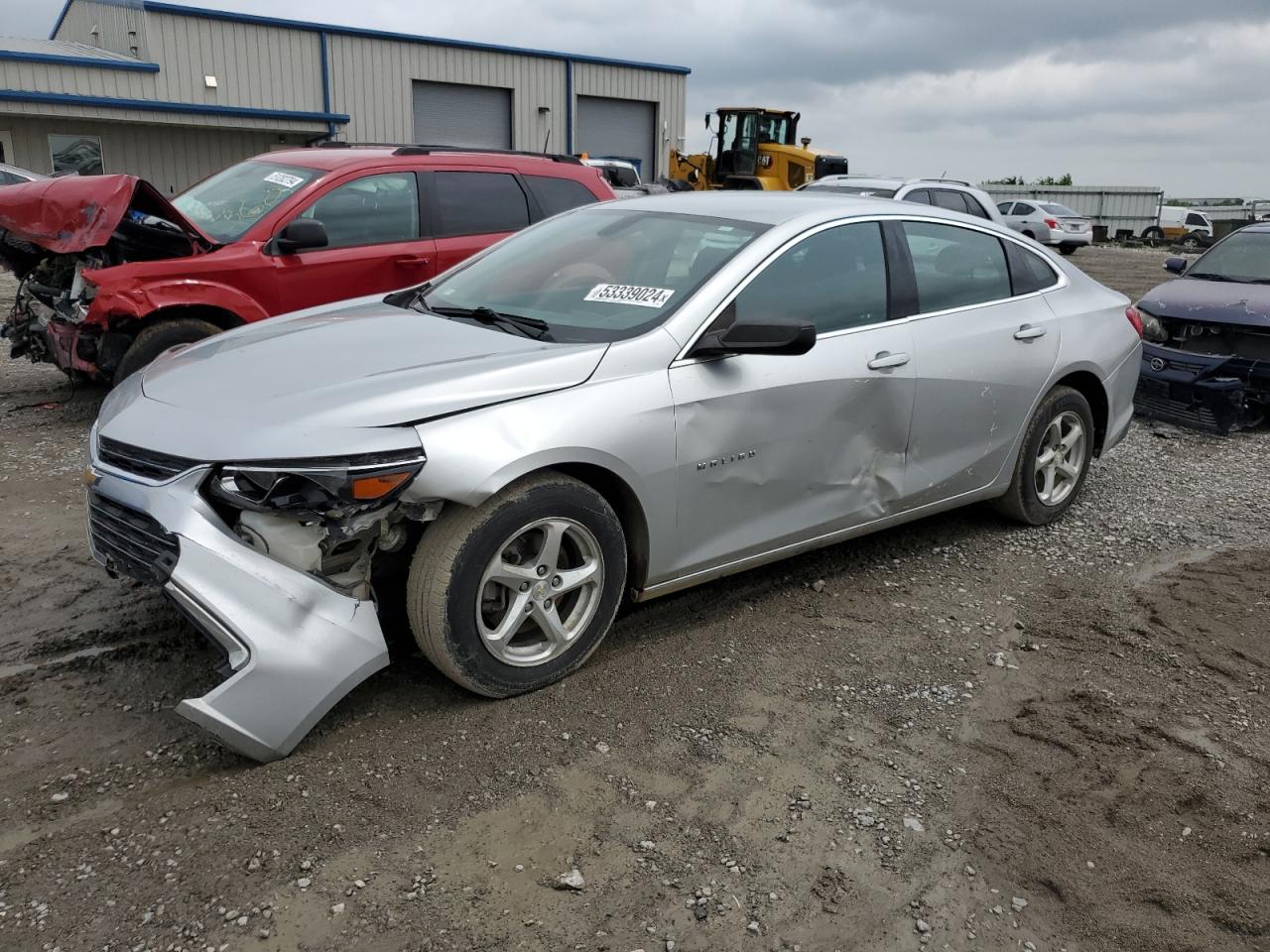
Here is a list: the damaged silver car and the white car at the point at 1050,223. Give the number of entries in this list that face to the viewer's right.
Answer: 0

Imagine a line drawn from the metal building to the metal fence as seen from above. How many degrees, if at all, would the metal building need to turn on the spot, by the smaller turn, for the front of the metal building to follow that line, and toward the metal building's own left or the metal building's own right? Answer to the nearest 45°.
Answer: approximately 45° to the metal building's own left

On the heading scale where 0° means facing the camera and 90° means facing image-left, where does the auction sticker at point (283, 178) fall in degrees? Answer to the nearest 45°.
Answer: approximately 45°

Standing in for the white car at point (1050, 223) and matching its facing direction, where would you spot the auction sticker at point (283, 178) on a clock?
The auction sticker is roughly at 8 o'clock from the white car.

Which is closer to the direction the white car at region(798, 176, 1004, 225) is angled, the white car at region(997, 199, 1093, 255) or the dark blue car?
the dark blue car

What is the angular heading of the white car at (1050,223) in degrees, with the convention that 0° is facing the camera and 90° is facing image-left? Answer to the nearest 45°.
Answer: approximately 135°

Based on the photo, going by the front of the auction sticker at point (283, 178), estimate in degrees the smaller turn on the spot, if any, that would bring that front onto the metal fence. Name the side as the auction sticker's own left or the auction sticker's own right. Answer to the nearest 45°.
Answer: approximately 180°

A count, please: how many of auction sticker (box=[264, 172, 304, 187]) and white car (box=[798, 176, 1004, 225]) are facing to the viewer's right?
0

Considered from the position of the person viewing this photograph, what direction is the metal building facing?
facing the viewer and to the right of the viewer

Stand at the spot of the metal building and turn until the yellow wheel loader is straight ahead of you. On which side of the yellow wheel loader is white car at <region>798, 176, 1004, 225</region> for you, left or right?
right

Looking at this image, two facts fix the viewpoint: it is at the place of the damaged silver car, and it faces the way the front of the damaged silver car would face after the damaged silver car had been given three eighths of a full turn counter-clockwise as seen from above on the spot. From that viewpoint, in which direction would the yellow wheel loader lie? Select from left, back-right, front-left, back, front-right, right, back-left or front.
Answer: left

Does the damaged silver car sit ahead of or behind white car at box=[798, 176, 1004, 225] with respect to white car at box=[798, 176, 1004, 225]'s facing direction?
ahead

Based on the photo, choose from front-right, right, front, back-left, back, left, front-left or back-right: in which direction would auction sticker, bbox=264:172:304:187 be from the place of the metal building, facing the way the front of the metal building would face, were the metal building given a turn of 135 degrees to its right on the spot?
left

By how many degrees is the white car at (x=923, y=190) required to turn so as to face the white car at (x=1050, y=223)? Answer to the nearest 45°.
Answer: approximately 135° to its right

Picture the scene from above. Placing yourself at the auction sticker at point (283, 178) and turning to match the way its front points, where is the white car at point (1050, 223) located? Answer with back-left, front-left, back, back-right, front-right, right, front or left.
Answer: back

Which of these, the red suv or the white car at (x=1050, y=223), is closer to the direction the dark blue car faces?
the red suv

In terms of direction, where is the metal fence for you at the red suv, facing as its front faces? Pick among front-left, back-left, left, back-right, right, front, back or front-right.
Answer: back
